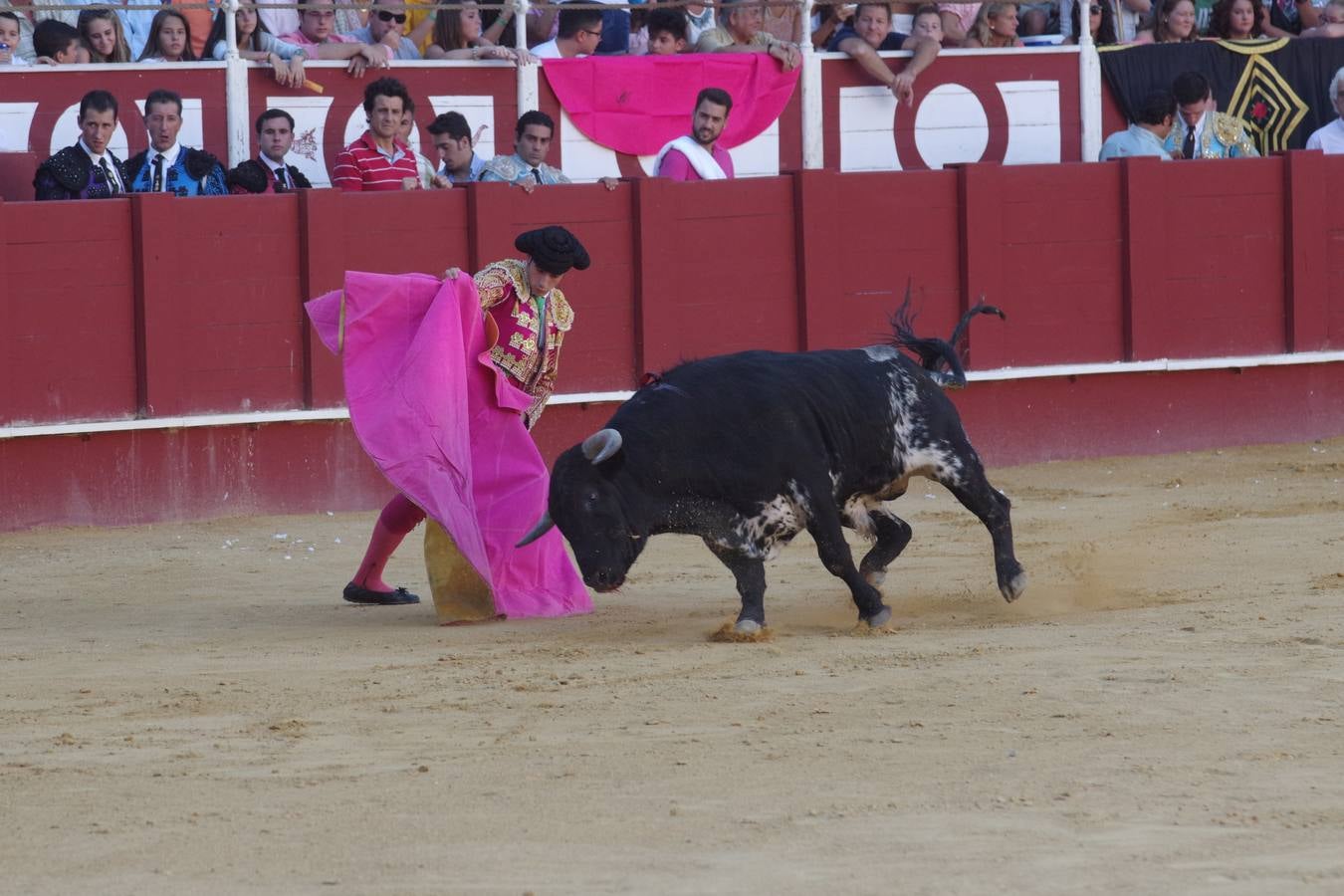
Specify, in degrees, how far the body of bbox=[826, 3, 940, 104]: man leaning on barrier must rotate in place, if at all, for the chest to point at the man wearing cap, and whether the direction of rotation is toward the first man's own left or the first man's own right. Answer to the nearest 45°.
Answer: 0° — they already face them

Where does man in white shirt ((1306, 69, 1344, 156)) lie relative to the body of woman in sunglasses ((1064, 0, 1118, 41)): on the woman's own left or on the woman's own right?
on the woman's own left

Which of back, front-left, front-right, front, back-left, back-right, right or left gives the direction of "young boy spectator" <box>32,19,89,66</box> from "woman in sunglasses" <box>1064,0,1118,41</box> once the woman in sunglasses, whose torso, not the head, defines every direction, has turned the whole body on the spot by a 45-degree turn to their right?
front

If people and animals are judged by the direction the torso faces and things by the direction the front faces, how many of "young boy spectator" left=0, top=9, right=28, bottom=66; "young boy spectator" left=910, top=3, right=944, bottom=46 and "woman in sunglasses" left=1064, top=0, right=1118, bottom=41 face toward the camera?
3

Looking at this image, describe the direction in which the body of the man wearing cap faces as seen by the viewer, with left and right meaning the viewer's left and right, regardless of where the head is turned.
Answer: facing the viewer and to the right of the viewer

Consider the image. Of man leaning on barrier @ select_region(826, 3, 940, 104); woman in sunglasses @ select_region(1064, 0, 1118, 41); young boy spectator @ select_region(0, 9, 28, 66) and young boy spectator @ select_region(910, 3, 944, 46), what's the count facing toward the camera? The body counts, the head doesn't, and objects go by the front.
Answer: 4

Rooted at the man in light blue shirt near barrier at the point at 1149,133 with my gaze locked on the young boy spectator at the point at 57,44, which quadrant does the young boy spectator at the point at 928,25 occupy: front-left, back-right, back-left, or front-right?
front-right

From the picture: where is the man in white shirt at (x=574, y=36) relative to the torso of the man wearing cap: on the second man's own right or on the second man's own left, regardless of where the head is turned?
on the second man's own left

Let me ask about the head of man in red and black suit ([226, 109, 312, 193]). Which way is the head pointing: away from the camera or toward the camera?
toward the camera

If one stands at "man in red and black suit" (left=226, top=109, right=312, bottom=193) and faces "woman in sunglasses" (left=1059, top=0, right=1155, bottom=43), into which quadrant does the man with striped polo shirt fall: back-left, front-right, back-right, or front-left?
front-right

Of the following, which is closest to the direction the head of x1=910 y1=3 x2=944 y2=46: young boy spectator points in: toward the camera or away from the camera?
toward the camera

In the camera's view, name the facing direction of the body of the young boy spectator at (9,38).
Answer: toward the camera

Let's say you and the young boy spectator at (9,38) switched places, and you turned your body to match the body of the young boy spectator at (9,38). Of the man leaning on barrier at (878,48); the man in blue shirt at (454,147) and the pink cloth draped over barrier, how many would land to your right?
0

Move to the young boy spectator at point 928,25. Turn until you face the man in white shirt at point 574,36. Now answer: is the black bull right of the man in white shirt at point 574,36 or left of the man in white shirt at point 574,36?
left

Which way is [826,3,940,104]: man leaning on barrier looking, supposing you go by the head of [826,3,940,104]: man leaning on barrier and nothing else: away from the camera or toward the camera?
toward the camera

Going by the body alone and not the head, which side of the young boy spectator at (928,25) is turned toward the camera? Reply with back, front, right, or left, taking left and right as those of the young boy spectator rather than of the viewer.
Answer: front

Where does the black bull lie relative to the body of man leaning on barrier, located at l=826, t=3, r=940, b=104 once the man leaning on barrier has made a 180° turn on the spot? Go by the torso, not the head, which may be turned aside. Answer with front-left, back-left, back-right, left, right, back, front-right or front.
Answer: back

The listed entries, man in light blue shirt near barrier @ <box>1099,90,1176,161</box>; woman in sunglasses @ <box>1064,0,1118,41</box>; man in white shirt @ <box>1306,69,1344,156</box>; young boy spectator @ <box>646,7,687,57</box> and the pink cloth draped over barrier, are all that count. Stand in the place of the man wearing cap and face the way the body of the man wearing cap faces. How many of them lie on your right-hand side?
0

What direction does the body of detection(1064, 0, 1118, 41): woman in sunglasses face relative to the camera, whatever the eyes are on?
toward the camera

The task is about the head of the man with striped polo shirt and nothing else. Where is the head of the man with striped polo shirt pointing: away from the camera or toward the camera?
toward the camera
